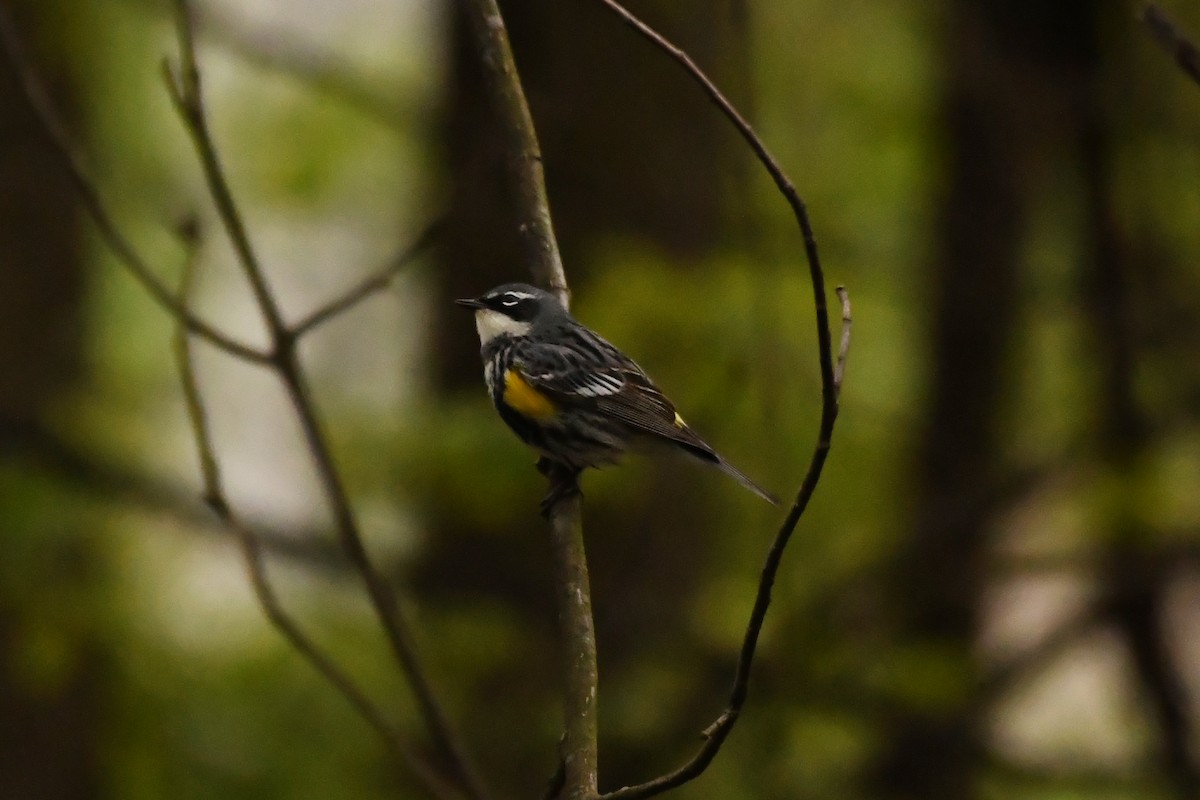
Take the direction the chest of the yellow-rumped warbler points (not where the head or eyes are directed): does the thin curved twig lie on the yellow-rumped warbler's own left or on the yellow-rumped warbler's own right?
on the yellow-rumped warbler's own left

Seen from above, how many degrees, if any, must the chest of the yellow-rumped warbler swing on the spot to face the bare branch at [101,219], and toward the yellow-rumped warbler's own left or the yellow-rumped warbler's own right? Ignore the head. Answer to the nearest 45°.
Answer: approximately 45° to the yellow-rumped warbler's own left

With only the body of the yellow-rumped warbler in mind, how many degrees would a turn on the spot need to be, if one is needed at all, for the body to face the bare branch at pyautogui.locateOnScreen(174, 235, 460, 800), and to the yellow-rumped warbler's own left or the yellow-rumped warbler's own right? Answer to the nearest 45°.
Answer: approximately 45° to the yellow-rumped warbler's own left

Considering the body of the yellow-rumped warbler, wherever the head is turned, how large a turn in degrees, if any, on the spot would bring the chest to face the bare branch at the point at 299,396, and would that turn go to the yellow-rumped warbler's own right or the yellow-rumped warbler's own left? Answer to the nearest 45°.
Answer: approximately 45° to the yellow-rumped warbler's own left

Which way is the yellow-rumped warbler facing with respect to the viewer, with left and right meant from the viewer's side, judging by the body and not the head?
facing to the left of the viewer
